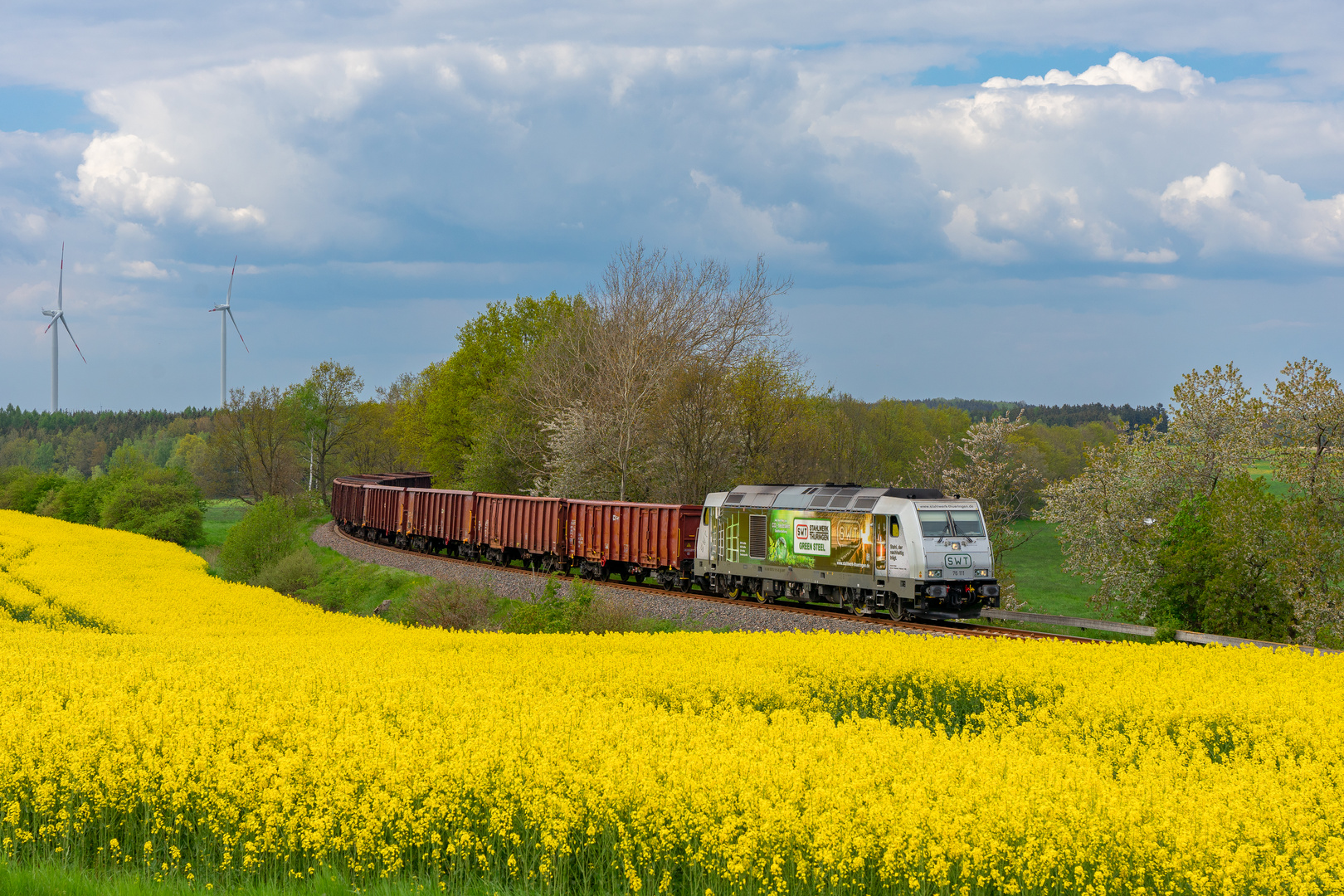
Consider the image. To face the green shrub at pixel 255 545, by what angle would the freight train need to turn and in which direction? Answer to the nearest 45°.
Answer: approximately 180°

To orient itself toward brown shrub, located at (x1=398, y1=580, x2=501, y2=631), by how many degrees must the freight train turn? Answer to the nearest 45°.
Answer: approximately 135° to its right

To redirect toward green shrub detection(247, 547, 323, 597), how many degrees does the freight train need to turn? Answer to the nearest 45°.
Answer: approximately 180°

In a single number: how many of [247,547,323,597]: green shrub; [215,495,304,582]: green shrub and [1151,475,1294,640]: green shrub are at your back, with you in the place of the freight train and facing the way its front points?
2

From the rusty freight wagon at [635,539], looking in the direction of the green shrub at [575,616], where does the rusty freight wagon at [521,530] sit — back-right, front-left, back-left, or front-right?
back-right

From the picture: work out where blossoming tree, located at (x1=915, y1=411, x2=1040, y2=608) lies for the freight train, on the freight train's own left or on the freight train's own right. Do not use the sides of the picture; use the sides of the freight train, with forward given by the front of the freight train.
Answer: on the freight train's own left

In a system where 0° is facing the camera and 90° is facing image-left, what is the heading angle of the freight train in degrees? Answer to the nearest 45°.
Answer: approximately 315°

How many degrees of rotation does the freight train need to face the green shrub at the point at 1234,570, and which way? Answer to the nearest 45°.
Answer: approximately 45° to its left

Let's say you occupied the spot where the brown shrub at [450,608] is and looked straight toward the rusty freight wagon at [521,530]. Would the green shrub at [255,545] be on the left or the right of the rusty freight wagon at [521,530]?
left
